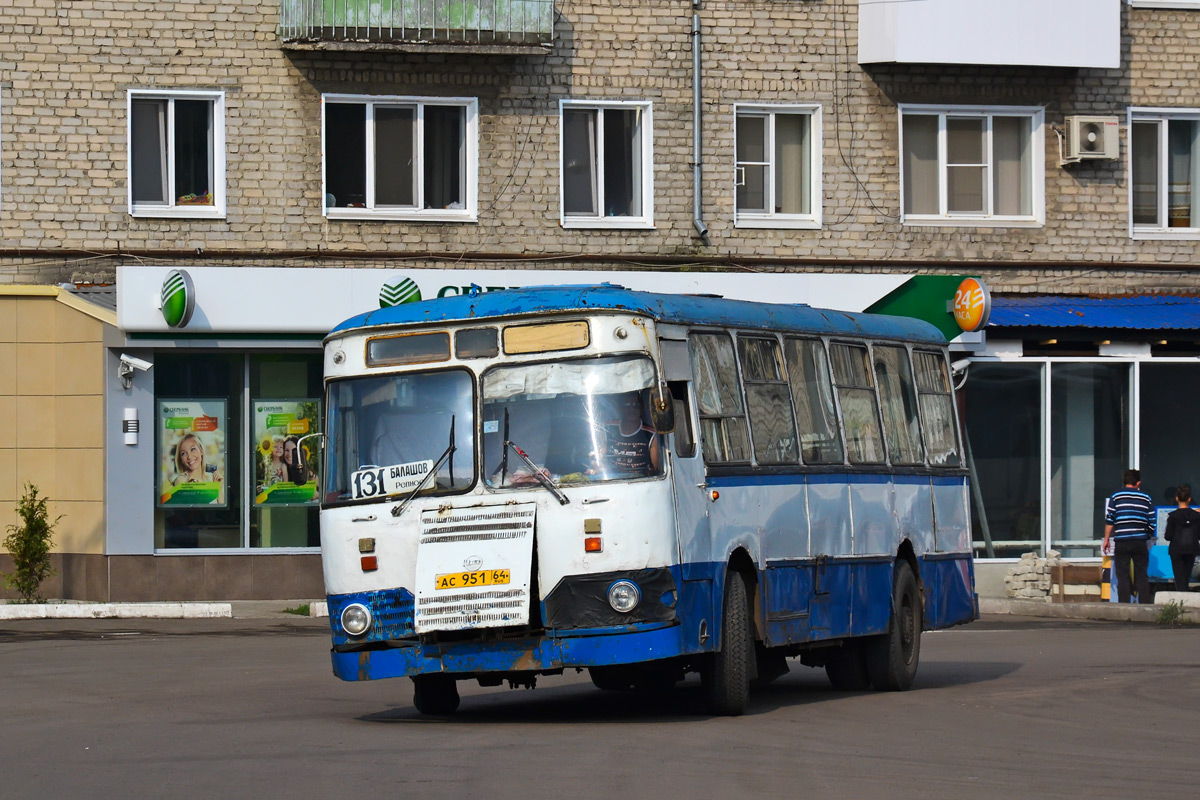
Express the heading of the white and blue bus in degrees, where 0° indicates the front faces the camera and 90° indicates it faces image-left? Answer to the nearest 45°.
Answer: approximately 45°

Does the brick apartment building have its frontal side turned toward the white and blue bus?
yes

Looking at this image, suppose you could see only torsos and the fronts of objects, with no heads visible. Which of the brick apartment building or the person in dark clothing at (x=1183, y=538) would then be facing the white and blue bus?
the brick apartment building

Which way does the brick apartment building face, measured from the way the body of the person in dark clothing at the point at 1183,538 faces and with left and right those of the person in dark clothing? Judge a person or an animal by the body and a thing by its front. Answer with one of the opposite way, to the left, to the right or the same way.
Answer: the opposite way

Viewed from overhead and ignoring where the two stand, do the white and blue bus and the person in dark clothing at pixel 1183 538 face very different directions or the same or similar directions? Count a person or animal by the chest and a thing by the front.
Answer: very different directions

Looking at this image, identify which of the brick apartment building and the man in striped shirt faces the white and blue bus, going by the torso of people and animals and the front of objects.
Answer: the brick apartment building

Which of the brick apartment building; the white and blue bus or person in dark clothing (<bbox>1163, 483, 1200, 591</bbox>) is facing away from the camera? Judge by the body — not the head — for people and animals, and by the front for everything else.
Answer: the person in dark clothing

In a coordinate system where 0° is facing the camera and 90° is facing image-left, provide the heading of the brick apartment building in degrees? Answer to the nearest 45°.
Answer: approximately 0°

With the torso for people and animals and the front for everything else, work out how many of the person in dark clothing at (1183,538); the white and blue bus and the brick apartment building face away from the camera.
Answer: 1

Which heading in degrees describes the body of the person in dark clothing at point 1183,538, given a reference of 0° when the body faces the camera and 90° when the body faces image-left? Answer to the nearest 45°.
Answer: approximately 180°

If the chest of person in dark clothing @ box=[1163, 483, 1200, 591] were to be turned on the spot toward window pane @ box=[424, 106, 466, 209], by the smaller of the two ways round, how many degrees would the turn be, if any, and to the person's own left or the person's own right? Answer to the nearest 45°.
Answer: approximately 90° to the person's own left
